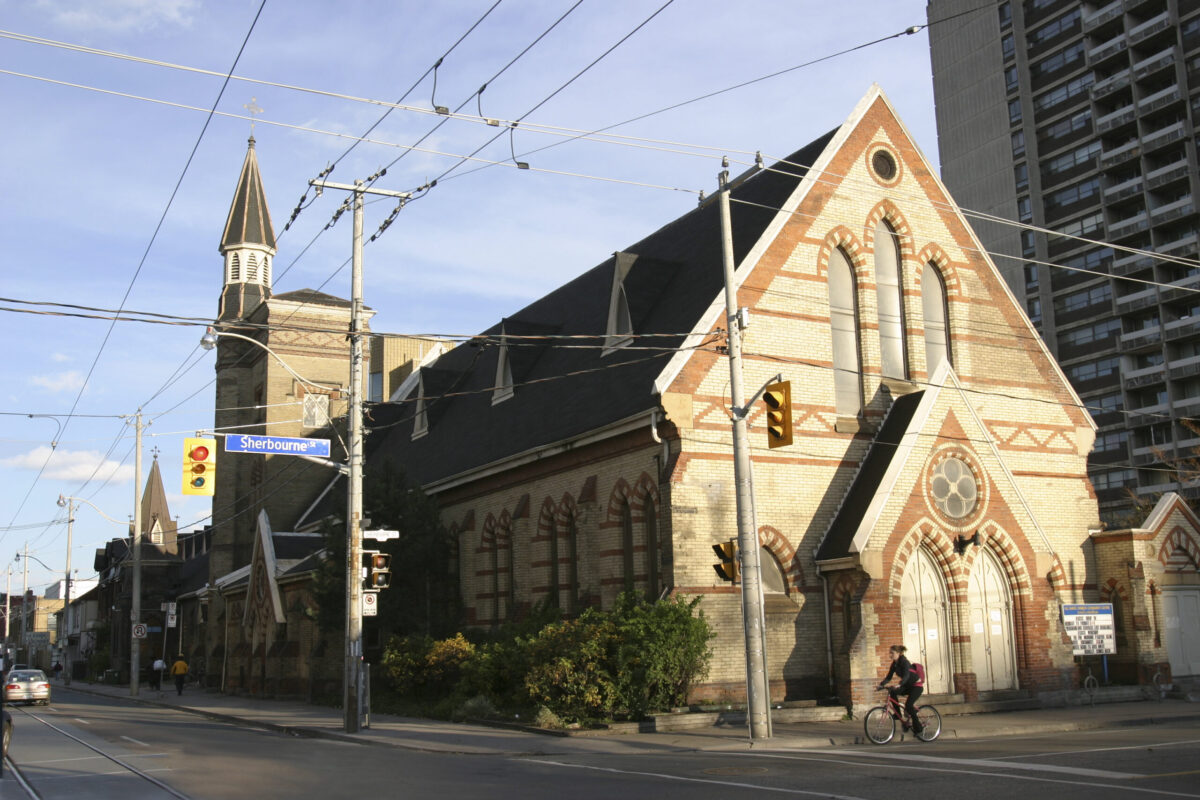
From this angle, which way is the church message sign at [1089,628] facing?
toward the camera

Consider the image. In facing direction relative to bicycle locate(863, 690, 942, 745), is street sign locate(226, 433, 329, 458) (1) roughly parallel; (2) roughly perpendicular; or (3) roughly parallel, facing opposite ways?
roughly perpendicular

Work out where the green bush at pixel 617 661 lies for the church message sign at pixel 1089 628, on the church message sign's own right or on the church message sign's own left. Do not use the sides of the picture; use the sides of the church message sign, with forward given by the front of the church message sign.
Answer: on the church message sign's own right

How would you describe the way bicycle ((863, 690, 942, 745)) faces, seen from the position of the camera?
facing the viewer and to the left of the viewer

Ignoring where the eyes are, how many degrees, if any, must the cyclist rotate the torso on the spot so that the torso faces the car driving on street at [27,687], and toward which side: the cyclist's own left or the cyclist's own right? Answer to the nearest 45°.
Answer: approximately 90° to the cyclist's own right

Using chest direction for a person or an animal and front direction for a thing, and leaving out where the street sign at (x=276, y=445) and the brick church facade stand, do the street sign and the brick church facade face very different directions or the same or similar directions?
same or similar directions

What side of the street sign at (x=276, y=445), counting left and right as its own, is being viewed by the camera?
front

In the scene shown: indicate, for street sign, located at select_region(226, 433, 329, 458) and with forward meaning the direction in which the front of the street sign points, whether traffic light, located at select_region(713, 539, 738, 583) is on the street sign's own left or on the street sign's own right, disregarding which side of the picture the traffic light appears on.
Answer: on the street sign's own left

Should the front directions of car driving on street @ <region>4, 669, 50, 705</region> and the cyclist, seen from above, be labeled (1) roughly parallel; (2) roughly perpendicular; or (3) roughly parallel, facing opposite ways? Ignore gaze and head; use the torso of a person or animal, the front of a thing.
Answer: roughly perpendicular

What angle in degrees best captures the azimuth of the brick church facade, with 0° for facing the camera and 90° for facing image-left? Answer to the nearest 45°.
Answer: approximately 315°
